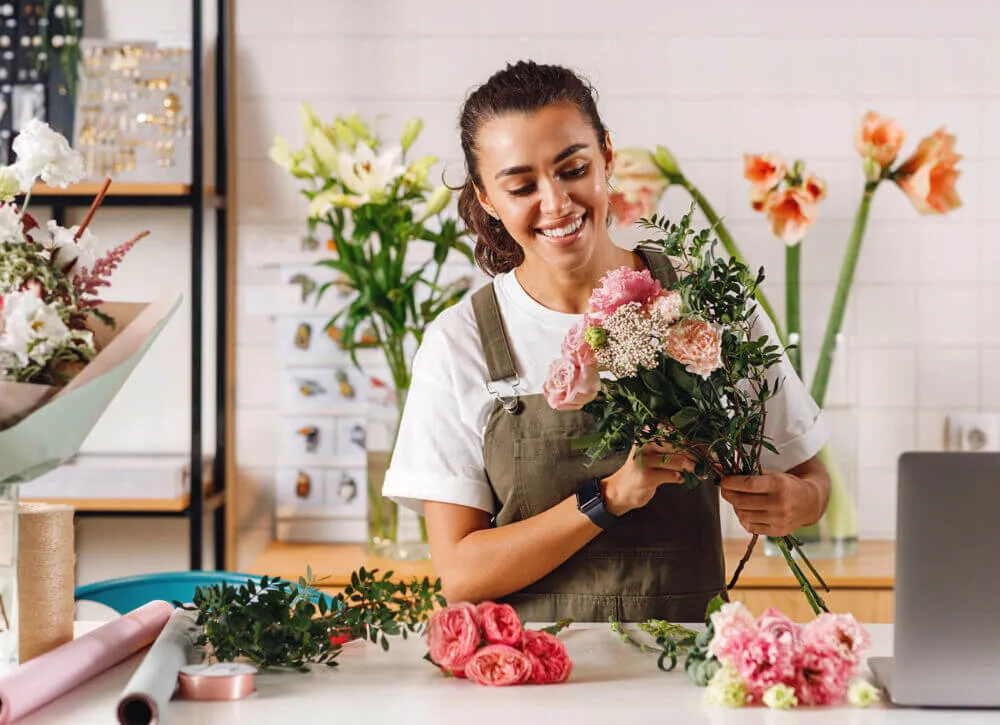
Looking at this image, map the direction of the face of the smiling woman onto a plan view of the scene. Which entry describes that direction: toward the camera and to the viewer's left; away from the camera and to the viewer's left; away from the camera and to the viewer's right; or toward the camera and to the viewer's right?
toward the camera and to the viewer's right

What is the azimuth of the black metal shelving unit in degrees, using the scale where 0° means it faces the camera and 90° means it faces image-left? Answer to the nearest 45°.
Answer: approximately 0°

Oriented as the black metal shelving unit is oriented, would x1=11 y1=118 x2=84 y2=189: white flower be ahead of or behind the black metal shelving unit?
ahead

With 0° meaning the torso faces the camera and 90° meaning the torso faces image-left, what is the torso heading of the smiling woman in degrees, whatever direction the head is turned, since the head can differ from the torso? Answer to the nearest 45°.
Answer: approximately 0°

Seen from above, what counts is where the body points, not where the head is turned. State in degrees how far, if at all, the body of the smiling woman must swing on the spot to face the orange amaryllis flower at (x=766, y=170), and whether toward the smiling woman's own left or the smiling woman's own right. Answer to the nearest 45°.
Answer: approximately 135° to the smiling woman's own left

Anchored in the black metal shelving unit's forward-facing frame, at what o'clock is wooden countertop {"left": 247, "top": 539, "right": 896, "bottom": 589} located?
The wooden countertop is roughly at 10 o'clock from the black metal shelving unit.

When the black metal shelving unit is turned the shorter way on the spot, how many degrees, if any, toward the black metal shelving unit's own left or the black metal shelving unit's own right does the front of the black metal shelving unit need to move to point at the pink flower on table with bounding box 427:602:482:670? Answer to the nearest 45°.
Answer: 0° — it already faces it

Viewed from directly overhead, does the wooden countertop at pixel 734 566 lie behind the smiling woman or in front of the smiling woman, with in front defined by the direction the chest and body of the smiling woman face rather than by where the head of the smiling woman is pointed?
behind

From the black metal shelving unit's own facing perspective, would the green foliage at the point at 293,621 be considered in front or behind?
in front

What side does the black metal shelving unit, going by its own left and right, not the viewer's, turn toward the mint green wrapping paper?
front

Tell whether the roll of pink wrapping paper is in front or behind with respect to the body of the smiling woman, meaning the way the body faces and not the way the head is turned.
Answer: in front

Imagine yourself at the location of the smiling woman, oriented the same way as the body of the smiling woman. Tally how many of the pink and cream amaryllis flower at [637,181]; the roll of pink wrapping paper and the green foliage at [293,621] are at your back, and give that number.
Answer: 1

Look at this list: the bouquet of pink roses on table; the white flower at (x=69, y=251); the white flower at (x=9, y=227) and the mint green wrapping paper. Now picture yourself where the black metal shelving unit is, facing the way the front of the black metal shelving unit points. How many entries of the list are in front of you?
4

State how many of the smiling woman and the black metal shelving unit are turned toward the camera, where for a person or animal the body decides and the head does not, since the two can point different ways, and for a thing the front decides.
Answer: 2

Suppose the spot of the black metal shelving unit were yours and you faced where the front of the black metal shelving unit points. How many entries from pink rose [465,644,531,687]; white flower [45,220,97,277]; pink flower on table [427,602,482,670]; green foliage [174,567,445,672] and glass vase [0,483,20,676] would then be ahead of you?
5

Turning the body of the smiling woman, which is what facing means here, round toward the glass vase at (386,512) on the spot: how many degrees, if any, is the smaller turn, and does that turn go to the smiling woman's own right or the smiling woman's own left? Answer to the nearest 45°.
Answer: approximately 135° to the smiling woman's own right

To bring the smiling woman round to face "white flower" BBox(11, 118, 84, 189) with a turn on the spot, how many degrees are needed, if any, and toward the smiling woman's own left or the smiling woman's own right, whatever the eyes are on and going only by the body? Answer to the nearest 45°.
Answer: approximately 45° to the smiling woman's own right

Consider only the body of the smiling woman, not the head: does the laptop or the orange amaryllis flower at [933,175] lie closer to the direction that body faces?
the laptop

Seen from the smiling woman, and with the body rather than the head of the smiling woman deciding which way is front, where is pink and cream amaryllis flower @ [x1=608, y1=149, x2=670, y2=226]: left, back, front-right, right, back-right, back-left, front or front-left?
back
